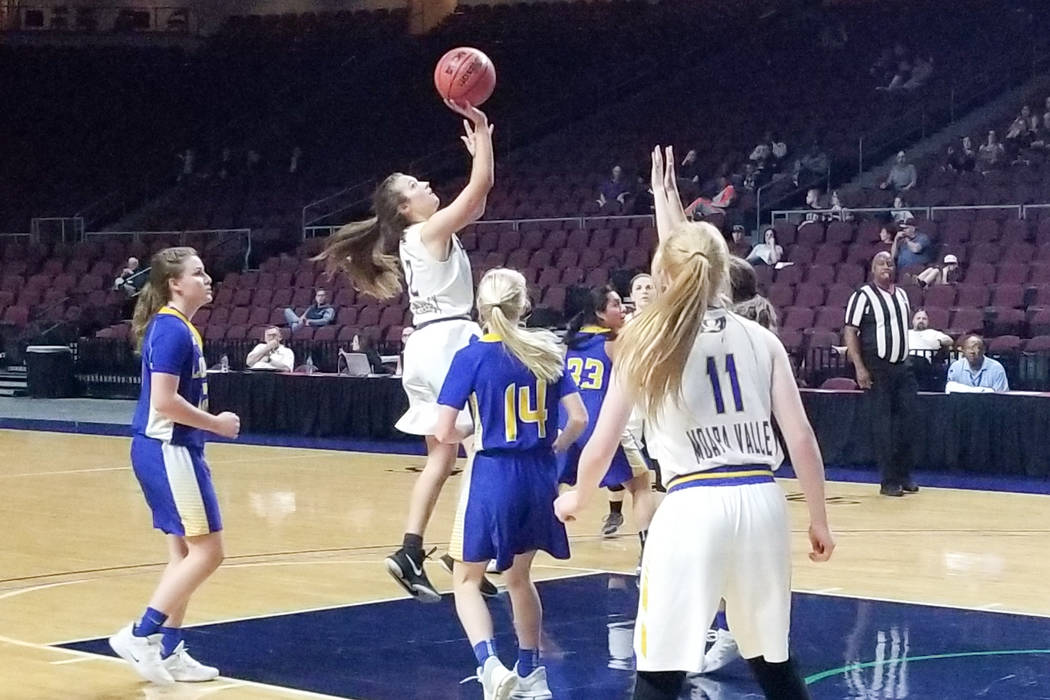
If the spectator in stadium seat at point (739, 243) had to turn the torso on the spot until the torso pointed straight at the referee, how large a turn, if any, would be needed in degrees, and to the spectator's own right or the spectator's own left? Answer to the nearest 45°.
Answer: approximately 45° to the spectator's own left

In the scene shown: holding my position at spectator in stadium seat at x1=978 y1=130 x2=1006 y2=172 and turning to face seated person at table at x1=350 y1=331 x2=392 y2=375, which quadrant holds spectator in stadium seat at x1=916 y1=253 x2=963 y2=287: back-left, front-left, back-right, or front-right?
front-left

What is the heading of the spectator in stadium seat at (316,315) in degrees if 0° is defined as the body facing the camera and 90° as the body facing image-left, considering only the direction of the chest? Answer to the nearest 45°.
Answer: approximately 45°

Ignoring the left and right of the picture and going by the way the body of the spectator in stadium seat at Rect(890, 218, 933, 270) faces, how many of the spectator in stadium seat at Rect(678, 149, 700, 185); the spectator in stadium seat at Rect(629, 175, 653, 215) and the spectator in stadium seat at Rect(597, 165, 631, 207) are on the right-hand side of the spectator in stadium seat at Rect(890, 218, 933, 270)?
3

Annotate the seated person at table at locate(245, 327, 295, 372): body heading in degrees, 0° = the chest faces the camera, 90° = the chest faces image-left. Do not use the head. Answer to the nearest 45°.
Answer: approximately 0°

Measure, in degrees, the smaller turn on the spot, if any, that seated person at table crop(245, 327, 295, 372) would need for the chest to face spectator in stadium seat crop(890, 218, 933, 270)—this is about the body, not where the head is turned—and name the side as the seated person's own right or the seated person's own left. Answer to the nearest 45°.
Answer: approximately 90° to the seated person's own left

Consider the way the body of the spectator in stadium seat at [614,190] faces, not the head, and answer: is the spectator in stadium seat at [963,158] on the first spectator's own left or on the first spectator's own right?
on the first spectator's own left

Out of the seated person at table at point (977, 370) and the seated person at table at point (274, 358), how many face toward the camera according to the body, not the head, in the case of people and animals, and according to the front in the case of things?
2

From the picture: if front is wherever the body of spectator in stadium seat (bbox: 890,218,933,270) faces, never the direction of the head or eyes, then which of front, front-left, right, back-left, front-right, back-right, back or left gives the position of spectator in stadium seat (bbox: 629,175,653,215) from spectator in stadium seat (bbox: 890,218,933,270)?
right

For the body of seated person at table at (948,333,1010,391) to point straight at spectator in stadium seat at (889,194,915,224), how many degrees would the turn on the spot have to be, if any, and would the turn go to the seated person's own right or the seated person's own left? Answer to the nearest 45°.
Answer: approximately 180°

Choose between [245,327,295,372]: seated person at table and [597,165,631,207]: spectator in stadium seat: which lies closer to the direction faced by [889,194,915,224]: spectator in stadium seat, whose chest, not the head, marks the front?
the seated person at table

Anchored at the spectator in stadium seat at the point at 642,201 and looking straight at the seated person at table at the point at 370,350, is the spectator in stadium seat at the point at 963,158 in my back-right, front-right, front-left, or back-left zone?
back-left

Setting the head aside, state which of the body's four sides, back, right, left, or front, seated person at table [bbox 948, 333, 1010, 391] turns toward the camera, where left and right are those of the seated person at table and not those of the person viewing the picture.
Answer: front

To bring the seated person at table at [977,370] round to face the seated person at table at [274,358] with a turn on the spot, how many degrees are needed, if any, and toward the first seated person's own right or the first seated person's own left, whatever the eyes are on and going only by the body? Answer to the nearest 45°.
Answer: approximately 90° to the first seated person's own right
